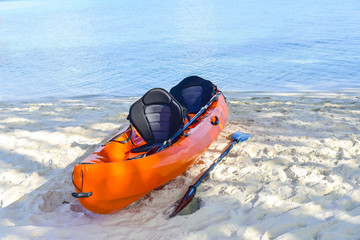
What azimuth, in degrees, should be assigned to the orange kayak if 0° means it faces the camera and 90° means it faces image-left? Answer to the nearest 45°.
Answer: approximately 45°
